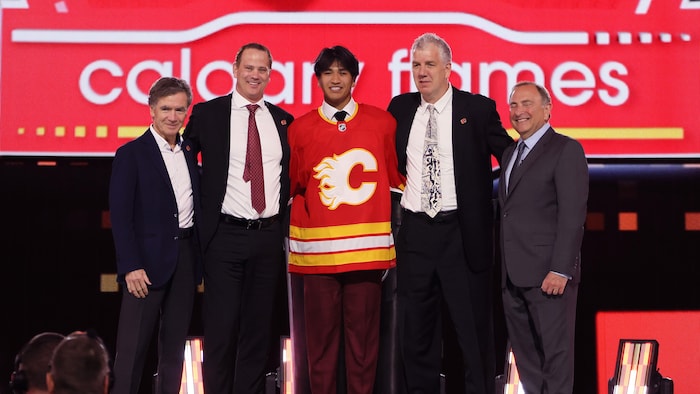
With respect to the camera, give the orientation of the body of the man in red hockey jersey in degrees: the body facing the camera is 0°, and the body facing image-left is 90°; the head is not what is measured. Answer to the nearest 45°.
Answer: approximately 0°

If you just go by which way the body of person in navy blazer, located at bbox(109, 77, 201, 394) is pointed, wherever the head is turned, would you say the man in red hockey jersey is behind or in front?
in front

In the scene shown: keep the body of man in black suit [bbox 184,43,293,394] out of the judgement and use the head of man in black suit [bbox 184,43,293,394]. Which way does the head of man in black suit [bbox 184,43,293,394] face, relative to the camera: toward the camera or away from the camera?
toward the camera

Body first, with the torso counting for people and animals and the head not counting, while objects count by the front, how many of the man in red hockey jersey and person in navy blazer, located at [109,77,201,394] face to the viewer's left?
0

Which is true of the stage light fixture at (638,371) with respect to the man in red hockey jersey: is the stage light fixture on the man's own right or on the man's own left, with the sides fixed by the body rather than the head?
on the man's own left

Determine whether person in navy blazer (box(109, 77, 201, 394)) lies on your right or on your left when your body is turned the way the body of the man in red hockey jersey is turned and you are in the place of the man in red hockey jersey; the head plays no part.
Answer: on your right

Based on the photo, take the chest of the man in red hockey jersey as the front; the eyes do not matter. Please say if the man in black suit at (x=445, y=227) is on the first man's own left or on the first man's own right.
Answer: on the first man's own left

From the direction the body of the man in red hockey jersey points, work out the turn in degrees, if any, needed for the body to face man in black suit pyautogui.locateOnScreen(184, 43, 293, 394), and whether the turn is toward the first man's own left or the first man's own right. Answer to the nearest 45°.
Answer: approximately 90° to the first man's own right

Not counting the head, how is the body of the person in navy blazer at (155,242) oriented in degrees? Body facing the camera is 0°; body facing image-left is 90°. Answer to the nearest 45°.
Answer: approximately 315°

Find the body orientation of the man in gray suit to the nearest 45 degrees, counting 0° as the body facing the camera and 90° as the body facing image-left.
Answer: approximately 45°

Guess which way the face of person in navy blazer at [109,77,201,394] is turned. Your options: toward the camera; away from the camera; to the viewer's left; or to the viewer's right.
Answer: toward the camera

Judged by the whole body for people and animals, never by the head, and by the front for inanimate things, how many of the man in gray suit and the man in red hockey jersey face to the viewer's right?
0
